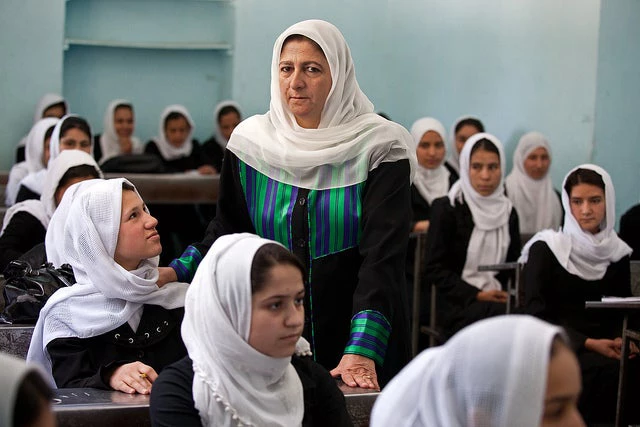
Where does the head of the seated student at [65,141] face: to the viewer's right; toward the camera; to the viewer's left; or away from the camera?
toward the camera

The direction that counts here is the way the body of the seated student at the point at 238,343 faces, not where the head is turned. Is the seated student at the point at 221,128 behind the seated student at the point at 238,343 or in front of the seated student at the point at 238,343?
behind

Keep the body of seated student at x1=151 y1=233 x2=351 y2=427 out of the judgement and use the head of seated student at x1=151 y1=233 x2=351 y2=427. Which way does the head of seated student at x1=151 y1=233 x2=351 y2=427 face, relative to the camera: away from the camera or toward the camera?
toward the camera

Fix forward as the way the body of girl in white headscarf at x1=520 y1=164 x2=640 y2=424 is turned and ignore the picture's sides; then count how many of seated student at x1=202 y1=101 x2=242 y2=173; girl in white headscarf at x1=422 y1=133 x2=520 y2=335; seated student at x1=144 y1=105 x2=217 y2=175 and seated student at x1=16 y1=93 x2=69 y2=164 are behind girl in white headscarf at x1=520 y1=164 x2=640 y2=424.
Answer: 4

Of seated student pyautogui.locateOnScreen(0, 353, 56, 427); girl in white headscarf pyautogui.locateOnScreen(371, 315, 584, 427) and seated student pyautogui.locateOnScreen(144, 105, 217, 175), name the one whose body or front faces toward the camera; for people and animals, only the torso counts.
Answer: seated student pyautogui.locateOnScreen(144, 105, 217, 175)

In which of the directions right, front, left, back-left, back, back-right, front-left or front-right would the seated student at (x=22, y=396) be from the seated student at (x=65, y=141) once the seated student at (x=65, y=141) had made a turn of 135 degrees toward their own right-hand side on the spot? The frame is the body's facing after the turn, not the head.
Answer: left

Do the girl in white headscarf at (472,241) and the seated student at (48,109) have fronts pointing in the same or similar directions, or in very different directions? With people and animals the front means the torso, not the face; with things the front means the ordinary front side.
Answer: same or similar directions

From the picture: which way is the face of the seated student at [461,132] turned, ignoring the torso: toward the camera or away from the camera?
toward the camera

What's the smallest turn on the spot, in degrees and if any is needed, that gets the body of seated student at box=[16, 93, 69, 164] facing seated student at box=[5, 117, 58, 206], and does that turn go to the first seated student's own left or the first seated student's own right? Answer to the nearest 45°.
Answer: approximately 45° to the first seated student's own right

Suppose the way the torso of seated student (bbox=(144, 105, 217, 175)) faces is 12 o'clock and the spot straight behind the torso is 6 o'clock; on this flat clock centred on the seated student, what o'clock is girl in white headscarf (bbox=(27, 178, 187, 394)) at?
The girl in white headscarf is roughly at 12 o'clock from the seated student.

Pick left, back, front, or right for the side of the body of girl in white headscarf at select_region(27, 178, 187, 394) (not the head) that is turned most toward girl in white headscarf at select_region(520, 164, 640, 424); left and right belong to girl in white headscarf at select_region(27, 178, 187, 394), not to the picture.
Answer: left

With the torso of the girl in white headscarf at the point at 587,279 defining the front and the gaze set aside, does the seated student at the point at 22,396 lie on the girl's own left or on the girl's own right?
on the girl's own right

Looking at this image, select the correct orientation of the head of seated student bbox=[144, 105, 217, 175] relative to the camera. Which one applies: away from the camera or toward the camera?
toward the camera
